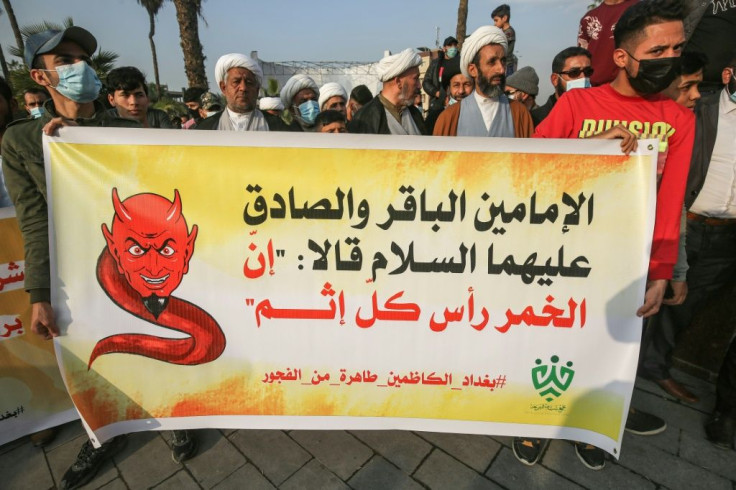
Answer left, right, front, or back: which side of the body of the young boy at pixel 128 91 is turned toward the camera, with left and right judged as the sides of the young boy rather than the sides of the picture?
front

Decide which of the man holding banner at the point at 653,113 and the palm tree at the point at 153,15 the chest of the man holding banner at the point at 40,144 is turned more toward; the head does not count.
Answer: the man holding banner

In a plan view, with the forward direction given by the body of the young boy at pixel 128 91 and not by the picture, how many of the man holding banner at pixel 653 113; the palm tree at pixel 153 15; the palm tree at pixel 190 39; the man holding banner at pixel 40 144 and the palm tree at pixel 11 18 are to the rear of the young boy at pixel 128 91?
3

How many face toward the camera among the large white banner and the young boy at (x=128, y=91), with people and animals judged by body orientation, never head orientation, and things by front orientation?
2

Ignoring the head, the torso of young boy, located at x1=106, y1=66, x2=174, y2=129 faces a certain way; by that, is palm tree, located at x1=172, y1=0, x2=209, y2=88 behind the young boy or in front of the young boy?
behind

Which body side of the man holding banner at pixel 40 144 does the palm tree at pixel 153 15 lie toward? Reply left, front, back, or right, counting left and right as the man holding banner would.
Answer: back

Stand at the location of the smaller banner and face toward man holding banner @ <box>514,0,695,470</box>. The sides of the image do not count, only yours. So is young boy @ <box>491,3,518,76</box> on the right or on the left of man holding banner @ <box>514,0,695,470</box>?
left

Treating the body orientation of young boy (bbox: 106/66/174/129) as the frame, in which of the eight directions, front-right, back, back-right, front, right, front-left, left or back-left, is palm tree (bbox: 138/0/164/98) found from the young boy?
back

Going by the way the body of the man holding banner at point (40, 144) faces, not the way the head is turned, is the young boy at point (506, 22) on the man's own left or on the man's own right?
on the man's own left

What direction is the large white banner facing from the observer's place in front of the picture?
facing the viewer

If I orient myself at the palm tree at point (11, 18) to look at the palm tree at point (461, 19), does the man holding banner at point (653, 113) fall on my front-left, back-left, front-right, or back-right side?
front-right

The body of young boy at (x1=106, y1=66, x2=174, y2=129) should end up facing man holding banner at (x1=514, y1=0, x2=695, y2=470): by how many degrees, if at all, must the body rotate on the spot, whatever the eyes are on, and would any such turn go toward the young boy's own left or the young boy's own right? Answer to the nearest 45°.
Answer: approximately 45° to the young boy's own left
